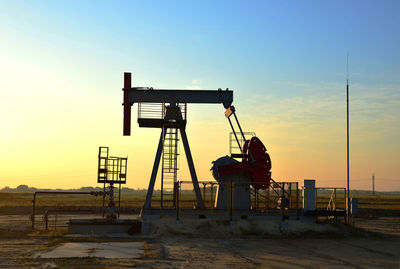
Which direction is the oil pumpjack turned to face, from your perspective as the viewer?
facing to the left of the viewer
